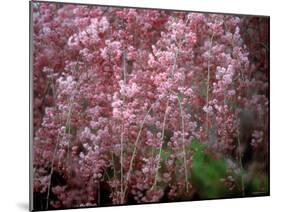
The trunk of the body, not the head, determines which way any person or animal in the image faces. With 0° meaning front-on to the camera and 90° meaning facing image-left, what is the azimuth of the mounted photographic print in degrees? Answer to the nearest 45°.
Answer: approximately 315°
